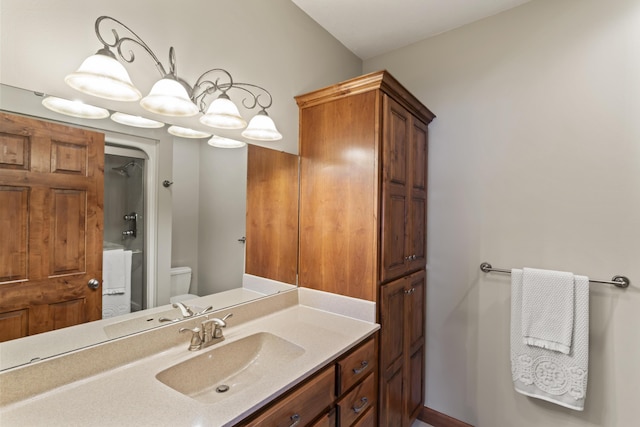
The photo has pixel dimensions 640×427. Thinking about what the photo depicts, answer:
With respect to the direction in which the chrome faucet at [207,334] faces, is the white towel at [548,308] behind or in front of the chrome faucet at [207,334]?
in front

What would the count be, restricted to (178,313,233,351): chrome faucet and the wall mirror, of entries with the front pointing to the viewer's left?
0

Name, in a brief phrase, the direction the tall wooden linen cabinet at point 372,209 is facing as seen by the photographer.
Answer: facing the viewer and to the right of the viewer

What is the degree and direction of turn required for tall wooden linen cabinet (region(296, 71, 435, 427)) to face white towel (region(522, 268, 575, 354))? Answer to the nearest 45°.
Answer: approximately 45° to its left

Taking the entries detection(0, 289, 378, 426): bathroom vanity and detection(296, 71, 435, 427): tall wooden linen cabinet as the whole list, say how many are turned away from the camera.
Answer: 0

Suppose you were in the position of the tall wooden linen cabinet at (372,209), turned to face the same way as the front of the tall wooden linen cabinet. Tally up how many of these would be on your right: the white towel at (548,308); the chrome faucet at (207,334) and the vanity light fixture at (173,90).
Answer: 2

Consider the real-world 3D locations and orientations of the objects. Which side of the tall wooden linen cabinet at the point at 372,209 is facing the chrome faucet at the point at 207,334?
right

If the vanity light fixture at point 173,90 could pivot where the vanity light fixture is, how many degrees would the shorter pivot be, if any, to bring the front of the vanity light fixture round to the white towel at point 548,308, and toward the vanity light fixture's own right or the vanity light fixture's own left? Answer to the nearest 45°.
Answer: approximately 45° to the vanity light fixture's own left

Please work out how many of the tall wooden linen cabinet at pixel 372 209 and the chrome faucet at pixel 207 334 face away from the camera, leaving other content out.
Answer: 0
